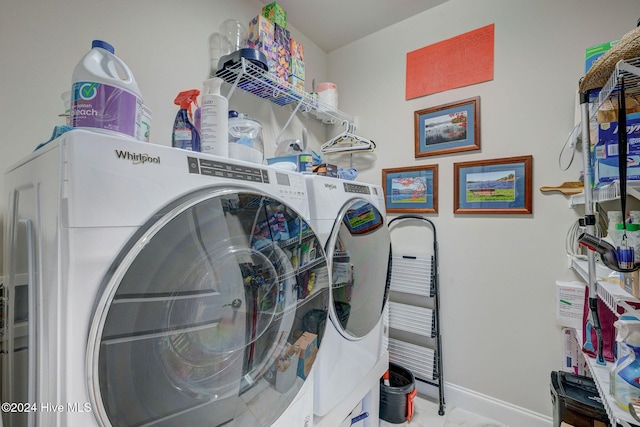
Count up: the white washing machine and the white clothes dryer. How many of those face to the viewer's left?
0

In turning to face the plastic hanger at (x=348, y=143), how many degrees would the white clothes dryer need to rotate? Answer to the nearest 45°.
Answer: approximately 135° to its left

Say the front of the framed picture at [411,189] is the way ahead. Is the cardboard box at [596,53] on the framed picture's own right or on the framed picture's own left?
on the framed picture's own left

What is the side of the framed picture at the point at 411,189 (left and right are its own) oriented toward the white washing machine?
front

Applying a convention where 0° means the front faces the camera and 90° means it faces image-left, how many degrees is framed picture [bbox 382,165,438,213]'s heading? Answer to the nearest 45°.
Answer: approximately 0°

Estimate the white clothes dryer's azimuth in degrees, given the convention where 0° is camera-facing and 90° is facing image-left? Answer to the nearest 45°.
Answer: approximately 315°

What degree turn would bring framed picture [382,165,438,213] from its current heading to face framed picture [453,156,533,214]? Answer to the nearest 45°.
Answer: approximately 90° to its left

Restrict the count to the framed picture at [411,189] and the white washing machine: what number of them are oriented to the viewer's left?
0
